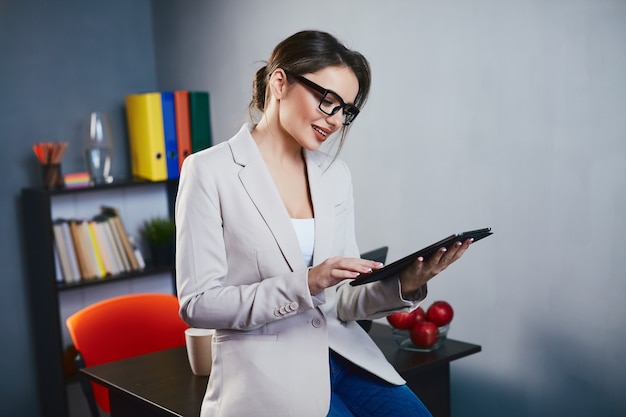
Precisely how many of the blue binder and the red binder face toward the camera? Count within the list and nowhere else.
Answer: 2

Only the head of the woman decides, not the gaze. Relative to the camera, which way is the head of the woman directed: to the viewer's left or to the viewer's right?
to the viewer's right

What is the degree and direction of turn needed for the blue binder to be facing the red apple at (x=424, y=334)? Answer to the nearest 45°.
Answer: approximately 45° to its left

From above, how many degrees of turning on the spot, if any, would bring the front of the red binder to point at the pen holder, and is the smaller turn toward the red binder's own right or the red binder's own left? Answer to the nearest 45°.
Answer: approximately 90° to the red binder's own right

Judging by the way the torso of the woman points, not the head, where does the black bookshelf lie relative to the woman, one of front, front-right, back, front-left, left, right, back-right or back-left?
back

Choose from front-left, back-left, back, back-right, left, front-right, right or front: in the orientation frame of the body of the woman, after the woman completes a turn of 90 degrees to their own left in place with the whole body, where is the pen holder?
left

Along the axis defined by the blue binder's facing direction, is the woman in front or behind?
in front

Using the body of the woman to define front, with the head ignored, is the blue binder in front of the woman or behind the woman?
behind

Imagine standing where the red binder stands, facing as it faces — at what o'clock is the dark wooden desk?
The dark wooden desk is roughly at 12 o'clock from the red binder.

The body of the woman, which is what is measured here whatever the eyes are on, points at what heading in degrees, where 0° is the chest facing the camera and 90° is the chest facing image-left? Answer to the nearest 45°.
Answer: approximately 315°

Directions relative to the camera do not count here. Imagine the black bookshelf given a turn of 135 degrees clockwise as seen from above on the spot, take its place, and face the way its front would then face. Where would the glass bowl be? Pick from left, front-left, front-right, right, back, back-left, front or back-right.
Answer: back-left

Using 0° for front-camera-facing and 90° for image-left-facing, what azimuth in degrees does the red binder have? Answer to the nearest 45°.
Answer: approximately 0°

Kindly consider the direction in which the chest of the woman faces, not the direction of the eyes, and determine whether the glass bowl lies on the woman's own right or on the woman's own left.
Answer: on the woman's own left

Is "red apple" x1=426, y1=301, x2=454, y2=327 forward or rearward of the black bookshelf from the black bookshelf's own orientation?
forward
